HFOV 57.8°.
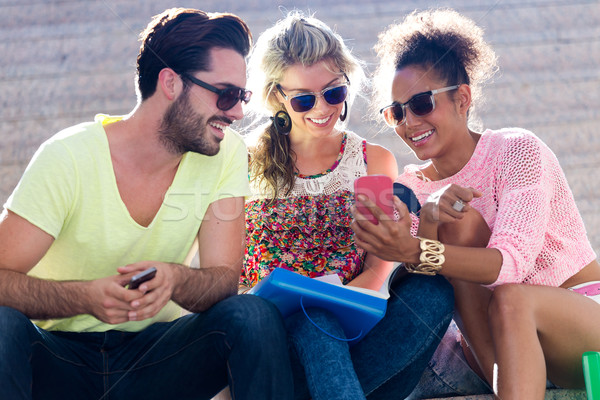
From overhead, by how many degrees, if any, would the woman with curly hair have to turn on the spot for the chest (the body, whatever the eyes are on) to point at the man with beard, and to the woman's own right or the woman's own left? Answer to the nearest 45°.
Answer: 0° — they already face them

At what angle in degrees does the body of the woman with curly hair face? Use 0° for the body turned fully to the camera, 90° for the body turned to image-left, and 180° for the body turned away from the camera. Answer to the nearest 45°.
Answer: approximately 45°
